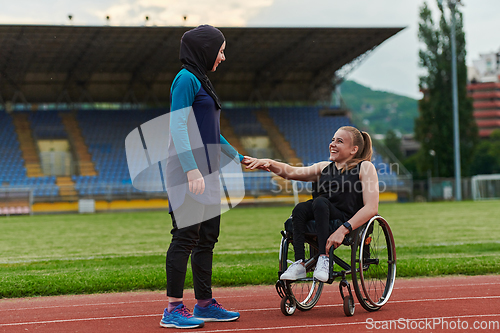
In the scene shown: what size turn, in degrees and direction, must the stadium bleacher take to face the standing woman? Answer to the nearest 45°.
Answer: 0° — it already faces them

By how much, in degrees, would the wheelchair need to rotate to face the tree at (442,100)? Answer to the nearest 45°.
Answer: approximately 135° to its right

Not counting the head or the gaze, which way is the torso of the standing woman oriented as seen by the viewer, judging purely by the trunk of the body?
to the viewer's right

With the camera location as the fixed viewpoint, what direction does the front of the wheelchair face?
facing the viewer and to the left of the viewer

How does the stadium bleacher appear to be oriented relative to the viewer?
toward the camera

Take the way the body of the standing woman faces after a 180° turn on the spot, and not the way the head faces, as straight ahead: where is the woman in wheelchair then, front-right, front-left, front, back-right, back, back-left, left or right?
back

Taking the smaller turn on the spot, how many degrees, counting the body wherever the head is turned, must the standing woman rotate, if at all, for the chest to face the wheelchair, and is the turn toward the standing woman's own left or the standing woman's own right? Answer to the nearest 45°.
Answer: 0° — they already face it

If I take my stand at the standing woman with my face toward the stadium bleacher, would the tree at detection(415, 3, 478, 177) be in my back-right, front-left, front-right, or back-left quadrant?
front-right

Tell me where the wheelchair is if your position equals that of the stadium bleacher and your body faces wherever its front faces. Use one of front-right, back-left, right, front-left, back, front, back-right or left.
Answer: front

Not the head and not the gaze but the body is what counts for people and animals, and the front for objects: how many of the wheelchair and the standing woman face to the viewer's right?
1

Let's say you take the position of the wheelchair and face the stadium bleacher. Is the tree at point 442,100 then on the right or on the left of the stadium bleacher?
right

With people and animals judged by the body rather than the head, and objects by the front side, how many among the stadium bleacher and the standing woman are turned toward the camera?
1

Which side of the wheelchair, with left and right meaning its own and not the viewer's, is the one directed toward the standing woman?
front

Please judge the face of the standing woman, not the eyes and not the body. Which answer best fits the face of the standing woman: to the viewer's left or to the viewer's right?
to the viewer's right

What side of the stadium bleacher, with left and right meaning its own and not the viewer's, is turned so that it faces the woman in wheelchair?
front
